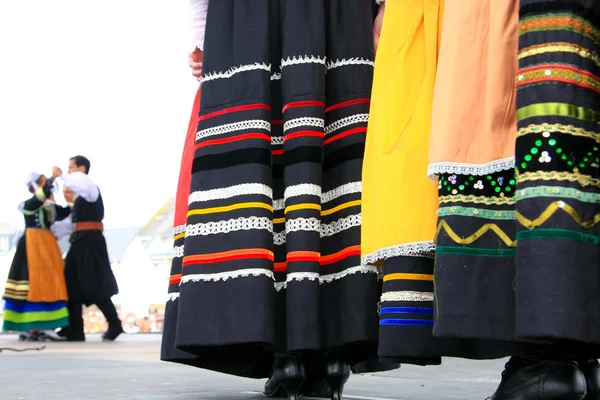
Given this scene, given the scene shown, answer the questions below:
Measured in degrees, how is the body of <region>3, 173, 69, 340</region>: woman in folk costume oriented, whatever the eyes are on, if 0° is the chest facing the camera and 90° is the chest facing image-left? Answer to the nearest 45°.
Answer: approximately 315°

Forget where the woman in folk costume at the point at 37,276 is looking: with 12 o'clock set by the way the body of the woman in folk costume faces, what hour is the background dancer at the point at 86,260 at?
The background dancer is roughly at 11 o'clock from the woman in folk costume.

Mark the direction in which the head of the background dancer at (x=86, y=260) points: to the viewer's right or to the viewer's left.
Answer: to the viewer's left
